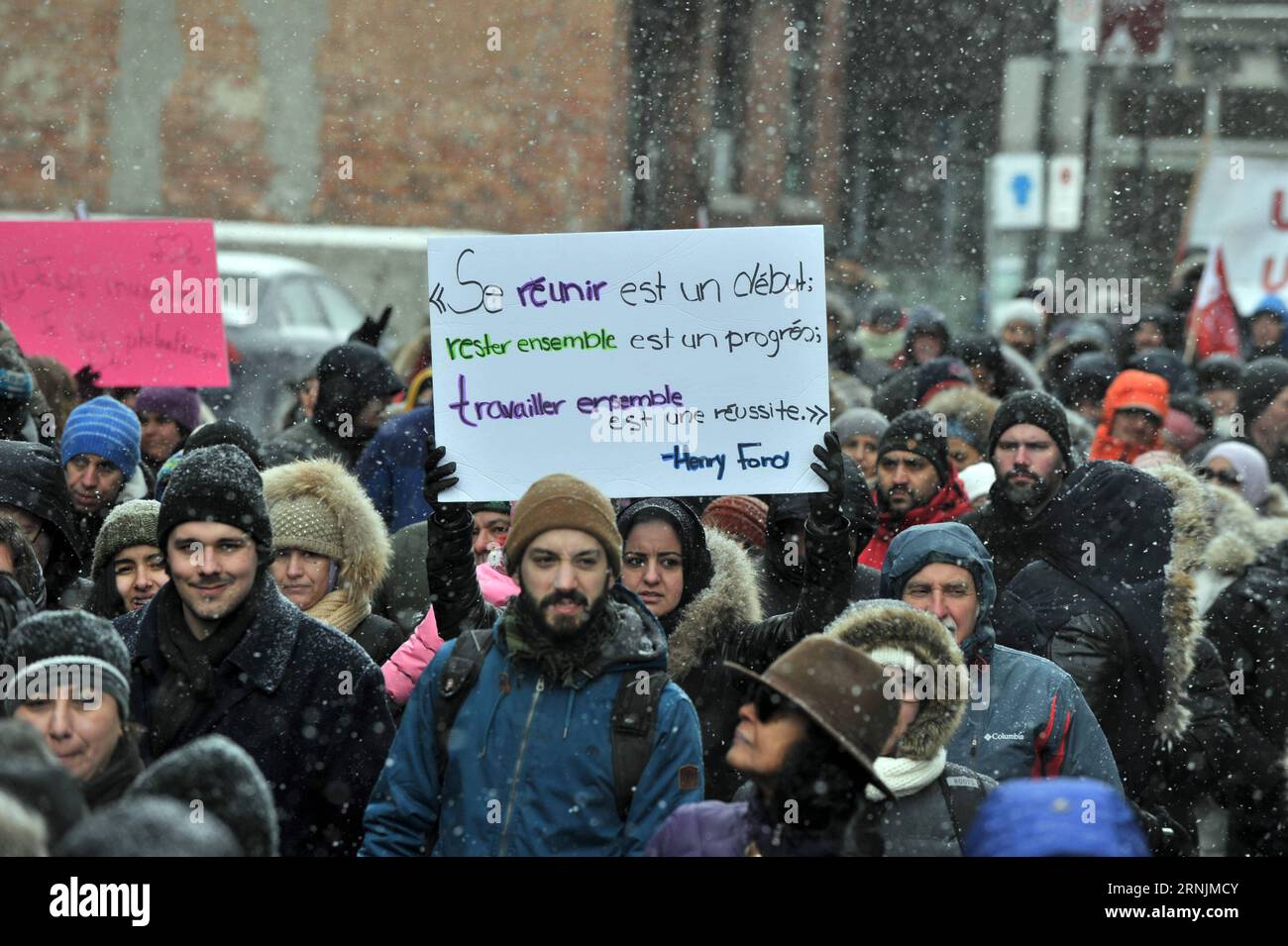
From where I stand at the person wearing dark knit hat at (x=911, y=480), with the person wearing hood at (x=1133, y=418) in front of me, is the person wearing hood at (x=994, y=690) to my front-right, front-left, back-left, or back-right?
back-right

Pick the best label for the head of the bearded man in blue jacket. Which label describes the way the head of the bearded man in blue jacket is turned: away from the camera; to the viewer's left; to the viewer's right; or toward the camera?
toward the camera

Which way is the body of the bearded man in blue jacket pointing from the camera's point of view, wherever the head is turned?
toward the camera

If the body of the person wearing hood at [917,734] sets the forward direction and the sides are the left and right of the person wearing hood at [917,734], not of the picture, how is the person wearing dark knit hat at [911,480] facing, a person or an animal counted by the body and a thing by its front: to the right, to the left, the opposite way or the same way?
the same way

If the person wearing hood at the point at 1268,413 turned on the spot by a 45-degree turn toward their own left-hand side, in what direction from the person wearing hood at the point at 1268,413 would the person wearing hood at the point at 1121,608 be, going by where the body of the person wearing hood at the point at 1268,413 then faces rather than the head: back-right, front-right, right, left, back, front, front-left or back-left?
right

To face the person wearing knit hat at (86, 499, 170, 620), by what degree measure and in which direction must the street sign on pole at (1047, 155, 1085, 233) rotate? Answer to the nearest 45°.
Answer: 0° — it already faces them

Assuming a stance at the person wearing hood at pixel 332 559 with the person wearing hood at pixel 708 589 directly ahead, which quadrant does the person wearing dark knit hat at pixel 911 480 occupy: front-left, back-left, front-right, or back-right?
front-left

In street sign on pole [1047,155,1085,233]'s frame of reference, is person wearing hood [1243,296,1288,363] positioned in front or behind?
in front

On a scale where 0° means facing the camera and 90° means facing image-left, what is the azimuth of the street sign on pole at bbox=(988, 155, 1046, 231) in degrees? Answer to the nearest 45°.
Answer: approximately 0°

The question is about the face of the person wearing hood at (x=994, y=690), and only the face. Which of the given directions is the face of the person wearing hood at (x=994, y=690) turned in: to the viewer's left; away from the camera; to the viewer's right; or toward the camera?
toward the camera
